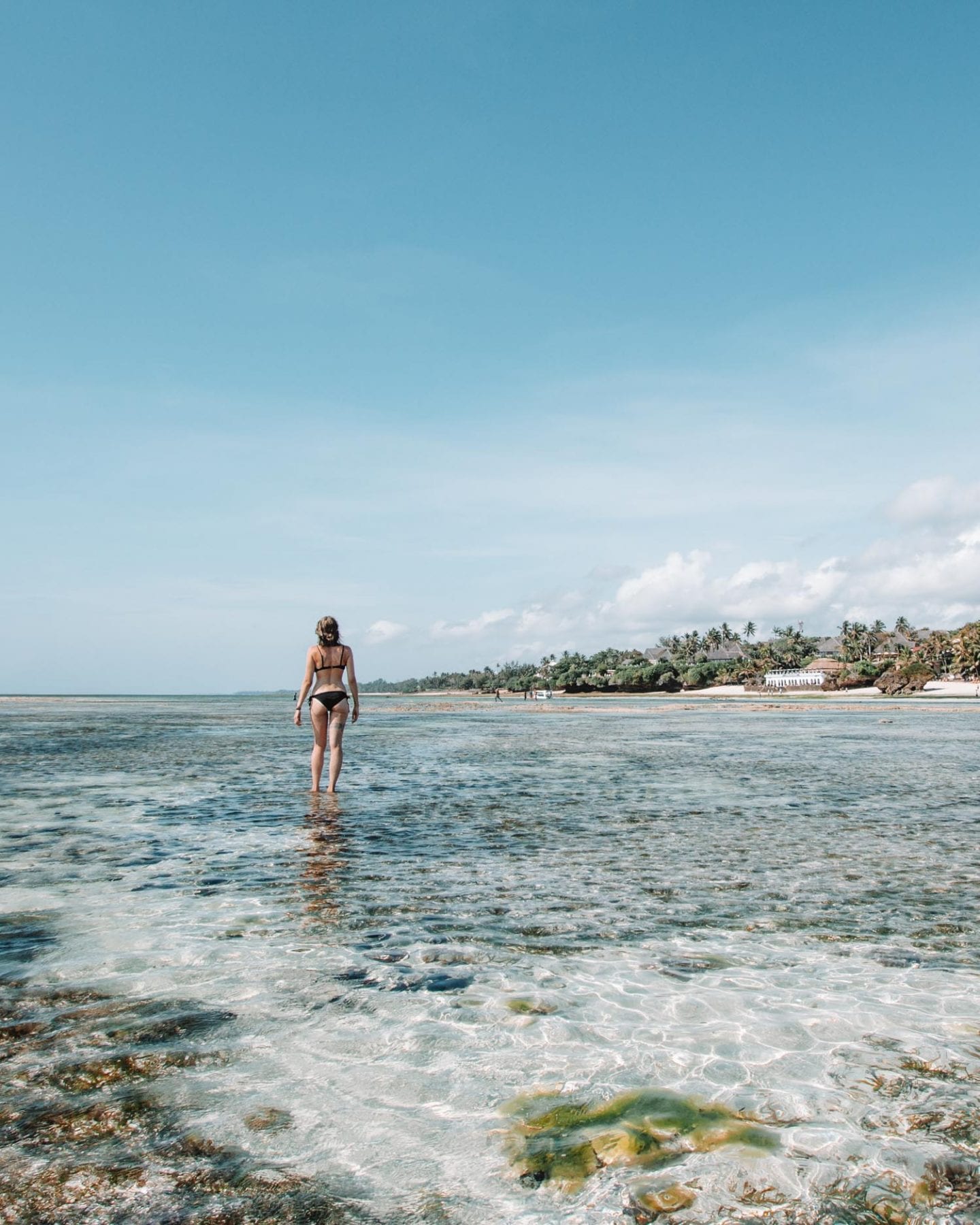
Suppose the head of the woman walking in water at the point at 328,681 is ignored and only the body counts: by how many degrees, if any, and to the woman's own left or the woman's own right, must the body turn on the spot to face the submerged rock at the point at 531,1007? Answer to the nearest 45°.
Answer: approximately 180°

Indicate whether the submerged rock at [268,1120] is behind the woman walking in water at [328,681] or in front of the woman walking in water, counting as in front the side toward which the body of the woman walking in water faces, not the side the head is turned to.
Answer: behind

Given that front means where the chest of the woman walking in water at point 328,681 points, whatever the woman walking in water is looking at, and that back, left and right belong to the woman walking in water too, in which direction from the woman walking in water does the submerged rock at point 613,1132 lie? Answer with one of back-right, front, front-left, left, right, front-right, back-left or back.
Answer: back

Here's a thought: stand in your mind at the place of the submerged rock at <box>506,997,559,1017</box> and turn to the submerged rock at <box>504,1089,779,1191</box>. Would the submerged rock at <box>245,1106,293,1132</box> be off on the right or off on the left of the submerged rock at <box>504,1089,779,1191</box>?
right

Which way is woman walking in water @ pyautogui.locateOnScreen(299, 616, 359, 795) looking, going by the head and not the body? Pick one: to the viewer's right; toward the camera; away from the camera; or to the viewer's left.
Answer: away from the camera

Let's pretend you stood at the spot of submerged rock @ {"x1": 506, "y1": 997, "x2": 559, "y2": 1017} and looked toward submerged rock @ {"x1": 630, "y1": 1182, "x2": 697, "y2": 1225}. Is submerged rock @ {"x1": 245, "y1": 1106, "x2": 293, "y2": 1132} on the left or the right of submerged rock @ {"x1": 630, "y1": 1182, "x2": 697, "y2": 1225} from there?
right

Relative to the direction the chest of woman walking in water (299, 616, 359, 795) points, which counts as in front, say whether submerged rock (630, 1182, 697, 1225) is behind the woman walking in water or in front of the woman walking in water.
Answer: behind

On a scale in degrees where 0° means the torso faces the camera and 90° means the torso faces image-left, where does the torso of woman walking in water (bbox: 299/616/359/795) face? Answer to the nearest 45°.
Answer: approximately 180°
